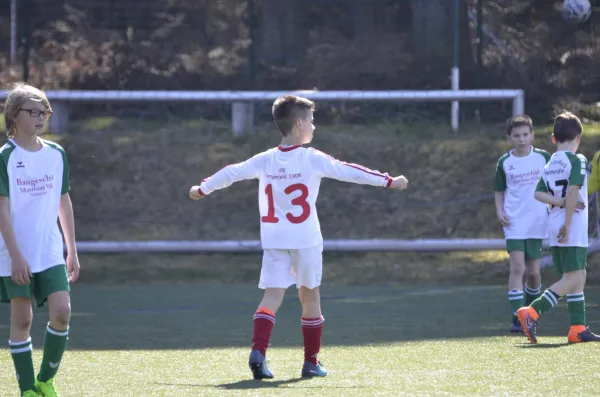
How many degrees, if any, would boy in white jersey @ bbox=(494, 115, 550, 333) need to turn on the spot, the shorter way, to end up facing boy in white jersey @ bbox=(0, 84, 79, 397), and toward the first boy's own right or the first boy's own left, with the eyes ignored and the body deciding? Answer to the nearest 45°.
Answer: approximately 45° to the first boy's own right

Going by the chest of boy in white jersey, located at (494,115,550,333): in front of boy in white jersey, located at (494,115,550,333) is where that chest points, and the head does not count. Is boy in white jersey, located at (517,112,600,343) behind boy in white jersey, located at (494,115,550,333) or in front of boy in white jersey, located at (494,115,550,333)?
in front

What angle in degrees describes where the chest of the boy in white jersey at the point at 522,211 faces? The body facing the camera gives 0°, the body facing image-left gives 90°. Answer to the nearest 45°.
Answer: approximately 0°

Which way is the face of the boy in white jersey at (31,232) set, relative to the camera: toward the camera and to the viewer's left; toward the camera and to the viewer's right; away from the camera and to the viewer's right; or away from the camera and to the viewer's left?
toward the camera and to the viewer's right

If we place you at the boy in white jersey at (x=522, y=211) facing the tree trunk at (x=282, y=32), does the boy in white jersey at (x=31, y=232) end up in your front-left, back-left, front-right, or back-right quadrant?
back-left

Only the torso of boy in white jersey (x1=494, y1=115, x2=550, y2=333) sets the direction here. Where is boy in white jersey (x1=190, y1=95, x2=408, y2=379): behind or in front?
in front

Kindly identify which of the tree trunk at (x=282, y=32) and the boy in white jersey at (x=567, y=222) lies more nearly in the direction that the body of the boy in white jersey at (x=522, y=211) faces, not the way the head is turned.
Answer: the boy in white jersey

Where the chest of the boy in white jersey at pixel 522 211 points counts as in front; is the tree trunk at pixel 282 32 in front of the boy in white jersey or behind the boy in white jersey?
behind

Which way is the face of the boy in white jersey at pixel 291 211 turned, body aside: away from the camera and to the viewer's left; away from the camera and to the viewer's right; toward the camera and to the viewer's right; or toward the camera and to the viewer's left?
away from the camera and to the viewer's right

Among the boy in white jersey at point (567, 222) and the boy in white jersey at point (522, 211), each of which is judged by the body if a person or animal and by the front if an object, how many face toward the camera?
1

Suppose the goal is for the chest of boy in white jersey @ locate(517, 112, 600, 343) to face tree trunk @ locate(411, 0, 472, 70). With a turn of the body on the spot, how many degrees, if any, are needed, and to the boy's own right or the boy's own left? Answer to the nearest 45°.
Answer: approximately 45° to the boy's own left
